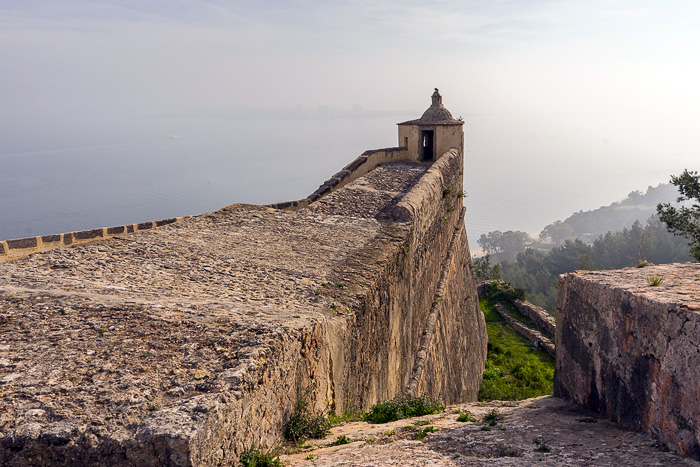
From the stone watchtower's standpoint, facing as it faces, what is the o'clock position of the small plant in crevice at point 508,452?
The small plant in crevice is roughly at 12 o'clock from the stone watchtower.

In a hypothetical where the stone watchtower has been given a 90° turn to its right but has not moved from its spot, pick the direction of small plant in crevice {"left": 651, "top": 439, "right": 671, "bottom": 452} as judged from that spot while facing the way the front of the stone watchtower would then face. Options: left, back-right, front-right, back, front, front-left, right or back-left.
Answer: left

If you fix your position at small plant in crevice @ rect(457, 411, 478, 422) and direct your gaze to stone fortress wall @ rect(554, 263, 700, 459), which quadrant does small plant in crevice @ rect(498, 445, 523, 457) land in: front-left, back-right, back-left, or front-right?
front-right

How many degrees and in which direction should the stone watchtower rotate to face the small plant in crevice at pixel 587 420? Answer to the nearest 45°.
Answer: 0° — it already faces it

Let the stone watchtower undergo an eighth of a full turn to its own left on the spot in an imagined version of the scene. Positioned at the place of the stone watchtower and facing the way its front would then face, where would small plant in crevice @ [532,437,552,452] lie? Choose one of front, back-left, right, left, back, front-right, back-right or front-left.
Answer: front-right

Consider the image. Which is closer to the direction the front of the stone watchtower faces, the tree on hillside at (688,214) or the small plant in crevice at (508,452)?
the small plant in crevice

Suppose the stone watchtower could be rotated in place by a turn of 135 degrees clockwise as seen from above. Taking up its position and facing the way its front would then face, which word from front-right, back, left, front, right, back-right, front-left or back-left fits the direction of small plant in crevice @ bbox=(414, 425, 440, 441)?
back-left

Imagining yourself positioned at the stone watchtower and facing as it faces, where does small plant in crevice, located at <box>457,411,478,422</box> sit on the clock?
The small plant in crevice is roughly at 12 o'clock from the stone watchtower.

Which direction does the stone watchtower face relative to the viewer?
toward the camera

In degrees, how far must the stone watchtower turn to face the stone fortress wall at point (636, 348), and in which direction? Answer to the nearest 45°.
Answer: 0° — it already faces it

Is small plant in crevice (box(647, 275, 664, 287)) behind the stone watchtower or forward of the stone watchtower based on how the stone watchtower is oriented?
forward

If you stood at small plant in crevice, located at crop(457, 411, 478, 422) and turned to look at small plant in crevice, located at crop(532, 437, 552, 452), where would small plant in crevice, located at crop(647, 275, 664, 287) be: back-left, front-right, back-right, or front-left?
front-left
